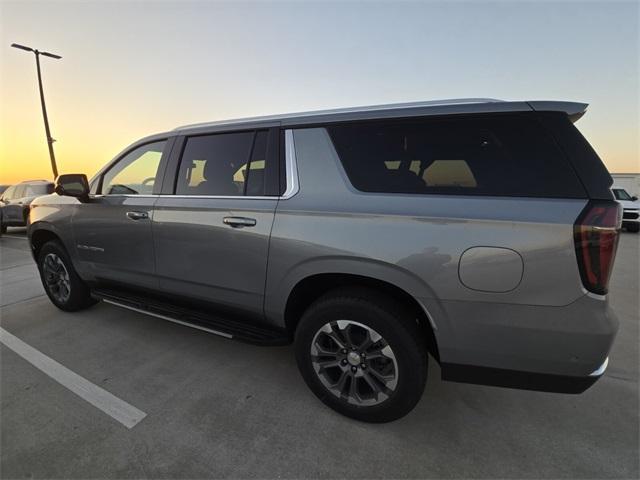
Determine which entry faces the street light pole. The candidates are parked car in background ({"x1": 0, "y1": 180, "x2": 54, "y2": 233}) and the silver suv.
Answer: the silver suv

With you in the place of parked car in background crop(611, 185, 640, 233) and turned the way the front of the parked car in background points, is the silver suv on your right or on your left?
on your right

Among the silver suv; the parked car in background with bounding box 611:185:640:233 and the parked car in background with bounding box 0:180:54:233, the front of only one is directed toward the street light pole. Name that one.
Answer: the silver suv

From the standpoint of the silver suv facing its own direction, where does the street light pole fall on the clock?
The street light pole is roughly at 12 o'clock from the silver suv.

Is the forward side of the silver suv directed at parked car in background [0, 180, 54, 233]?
yes

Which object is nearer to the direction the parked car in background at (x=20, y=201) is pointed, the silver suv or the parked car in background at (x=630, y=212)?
the silver suv

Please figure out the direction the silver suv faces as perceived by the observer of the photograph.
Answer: facing away from the viewer and to the left of the viewer

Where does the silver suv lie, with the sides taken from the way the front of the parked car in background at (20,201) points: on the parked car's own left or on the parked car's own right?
on the parked car's own left

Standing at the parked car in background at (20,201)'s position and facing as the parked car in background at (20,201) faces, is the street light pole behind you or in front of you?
behind

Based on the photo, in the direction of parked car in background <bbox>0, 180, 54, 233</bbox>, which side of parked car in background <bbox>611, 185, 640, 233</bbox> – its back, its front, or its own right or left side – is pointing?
right

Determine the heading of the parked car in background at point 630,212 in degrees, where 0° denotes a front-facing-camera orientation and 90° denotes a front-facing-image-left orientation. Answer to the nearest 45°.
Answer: approximately 315°
